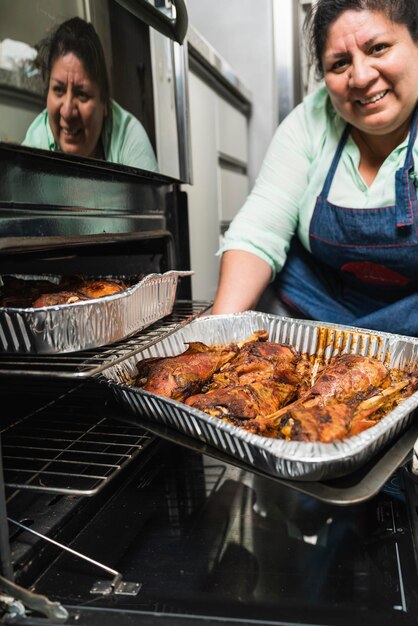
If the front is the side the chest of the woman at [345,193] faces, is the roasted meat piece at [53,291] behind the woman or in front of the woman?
in front

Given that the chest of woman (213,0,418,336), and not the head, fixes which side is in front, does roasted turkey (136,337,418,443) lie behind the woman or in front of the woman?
in front

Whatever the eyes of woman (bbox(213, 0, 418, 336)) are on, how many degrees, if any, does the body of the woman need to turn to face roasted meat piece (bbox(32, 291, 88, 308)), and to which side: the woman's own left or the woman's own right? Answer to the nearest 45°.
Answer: approximately 45° to the woman's own right

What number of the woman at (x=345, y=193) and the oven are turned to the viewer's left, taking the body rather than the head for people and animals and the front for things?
0

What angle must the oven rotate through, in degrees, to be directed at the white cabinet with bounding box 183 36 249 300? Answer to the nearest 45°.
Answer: approximately 135° to its left

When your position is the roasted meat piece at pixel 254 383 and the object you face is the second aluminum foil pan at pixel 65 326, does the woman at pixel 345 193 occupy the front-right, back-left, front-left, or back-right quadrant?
back-right

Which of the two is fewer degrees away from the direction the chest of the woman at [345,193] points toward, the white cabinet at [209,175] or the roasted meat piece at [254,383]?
the roasted meat piece

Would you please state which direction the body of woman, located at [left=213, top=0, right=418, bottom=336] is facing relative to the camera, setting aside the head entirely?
toward the camera
